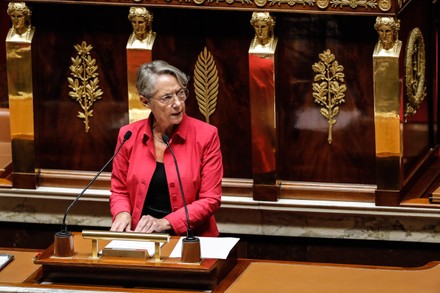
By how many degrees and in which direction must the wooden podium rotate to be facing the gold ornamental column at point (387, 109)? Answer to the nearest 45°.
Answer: approximately 135° to its left

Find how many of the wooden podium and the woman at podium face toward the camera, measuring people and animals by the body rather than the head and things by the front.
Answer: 2

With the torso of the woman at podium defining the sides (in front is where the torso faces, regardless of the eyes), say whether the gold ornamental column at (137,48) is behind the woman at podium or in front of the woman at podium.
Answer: behind

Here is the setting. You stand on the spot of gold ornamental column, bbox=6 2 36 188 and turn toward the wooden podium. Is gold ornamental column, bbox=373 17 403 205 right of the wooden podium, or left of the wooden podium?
left

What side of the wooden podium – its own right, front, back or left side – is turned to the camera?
front

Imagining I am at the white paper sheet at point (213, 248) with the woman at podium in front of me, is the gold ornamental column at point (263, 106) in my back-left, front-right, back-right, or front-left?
front-right

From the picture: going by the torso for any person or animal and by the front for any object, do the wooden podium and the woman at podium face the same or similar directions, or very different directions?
same or similar directions

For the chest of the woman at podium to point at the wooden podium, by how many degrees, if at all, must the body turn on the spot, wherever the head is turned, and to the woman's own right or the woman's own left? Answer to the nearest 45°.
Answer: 0° — they already face it

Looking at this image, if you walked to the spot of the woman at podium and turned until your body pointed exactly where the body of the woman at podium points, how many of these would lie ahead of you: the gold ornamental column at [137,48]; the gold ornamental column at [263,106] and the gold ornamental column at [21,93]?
0

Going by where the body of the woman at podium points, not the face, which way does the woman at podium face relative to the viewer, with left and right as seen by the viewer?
facing the viewer

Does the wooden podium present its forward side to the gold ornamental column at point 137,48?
no

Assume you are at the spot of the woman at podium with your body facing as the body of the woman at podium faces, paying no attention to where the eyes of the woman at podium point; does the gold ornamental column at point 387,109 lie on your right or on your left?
on your left
